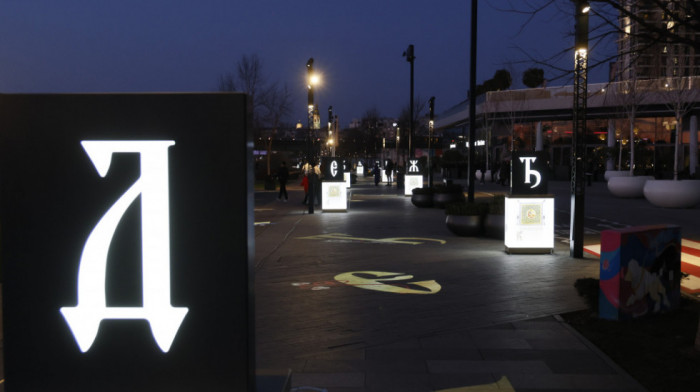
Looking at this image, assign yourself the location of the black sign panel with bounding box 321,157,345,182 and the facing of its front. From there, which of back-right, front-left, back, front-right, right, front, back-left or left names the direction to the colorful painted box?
front

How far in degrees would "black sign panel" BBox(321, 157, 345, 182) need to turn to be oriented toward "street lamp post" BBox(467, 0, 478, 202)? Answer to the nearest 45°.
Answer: approximately 45° to its left

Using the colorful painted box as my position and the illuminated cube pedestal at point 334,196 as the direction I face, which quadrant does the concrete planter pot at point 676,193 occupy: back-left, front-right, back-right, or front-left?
front-right

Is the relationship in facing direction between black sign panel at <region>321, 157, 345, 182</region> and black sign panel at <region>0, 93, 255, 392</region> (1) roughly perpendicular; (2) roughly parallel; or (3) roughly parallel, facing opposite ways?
roughly parallel

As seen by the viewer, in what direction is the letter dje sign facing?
toward the camera

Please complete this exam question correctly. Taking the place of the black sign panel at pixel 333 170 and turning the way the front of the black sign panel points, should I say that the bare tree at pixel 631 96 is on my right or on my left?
on my left

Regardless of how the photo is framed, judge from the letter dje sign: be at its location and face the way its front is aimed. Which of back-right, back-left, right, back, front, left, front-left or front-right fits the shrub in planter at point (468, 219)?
back-right

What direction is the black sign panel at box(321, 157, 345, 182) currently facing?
toward the camera

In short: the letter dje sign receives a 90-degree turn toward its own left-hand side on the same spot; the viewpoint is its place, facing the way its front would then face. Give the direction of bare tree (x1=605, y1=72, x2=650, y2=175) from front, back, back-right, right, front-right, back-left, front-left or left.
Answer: left

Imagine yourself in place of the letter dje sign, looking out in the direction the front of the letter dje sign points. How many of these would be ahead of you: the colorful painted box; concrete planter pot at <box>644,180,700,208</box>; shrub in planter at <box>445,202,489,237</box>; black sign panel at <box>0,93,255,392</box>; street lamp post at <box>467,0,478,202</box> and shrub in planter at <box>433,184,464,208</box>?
2

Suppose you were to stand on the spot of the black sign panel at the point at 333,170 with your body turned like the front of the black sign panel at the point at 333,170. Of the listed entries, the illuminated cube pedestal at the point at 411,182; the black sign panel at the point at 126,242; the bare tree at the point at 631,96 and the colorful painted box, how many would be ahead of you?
2

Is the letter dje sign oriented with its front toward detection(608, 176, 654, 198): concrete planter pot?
no

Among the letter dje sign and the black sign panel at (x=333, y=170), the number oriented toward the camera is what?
2

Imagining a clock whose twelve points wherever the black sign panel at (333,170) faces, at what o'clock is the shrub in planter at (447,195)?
The shrub in planter is roughly at 9 o'clock from the black sign panel.

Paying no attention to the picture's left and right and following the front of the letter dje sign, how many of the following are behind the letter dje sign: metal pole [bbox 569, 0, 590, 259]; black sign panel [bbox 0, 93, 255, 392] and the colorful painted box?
0

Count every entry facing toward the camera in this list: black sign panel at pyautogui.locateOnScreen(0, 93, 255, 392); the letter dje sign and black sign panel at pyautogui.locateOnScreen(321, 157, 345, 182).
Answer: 3

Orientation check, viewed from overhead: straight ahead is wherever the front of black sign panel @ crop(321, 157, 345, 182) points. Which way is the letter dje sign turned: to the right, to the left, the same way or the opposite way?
the same way

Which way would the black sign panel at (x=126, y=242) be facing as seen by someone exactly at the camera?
facing the viewer

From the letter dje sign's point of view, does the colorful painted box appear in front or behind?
in front
